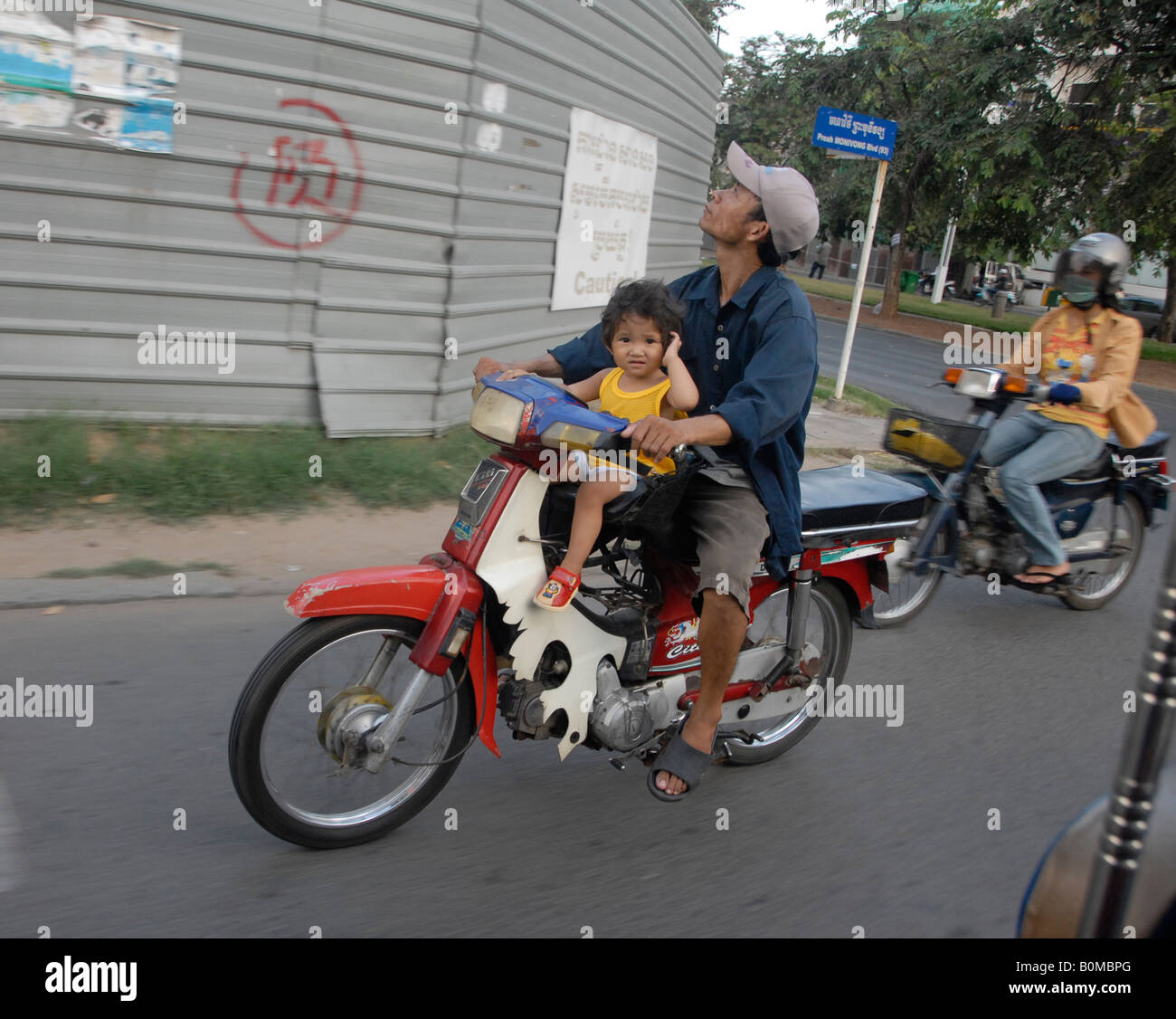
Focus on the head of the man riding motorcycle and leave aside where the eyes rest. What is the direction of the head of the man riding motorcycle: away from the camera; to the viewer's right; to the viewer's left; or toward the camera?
to the viewer's left

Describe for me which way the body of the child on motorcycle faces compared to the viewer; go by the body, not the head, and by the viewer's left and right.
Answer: facing the viewer and to the left of the viewer

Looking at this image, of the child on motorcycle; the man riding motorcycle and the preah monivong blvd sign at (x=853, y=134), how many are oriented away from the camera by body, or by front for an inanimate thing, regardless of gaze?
0

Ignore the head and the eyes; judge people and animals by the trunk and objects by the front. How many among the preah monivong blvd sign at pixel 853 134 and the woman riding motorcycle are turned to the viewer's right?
0

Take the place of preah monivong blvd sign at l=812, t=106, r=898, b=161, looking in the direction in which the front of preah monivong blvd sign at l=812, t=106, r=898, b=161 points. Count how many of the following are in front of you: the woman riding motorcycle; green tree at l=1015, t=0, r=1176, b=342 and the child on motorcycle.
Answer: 2

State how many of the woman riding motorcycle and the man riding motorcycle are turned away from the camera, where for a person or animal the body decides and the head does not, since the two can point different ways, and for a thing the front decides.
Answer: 0

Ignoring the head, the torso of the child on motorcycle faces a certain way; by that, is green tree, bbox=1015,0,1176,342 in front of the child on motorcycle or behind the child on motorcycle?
behind

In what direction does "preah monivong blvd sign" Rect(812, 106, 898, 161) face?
toward the camera

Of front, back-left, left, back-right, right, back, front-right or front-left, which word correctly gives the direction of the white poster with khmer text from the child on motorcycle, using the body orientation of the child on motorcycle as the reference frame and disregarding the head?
back-right

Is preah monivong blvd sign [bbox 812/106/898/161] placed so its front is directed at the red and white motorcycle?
yes

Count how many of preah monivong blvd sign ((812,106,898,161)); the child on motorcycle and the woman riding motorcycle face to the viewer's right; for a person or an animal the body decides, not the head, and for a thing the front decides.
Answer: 0

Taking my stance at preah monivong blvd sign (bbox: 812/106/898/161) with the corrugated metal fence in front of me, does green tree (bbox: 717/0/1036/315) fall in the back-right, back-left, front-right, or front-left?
back-right

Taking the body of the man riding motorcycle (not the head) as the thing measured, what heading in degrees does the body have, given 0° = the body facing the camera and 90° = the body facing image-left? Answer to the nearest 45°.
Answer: approximately 45°

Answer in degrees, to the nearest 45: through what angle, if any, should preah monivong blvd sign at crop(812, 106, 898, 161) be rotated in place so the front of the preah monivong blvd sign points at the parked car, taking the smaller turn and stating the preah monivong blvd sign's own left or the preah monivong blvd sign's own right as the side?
approximately 180°

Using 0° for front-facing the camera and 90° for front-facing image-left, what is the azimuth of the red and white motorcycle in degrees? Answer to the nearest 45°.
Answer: approximately 45°
